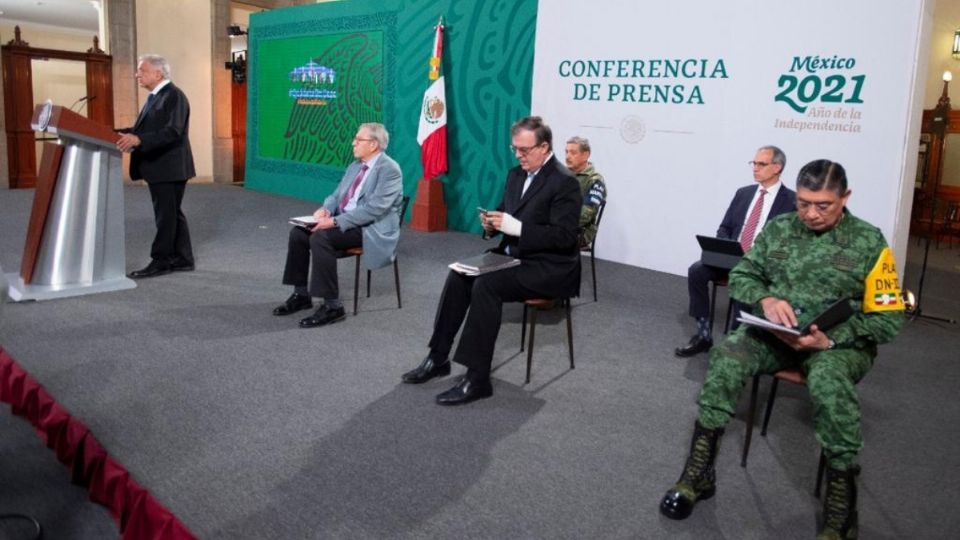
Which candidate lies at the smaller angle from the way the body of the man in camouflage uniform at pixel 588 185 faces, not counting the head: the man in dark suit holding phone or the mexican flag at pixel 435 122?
the man in dark suit holding phone

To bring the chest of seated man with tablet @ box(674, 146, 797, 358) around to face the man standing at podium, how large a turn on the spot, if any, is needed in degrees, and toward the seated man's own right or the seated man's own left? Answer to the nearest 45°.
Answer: approximately 45° to the seated man's own right

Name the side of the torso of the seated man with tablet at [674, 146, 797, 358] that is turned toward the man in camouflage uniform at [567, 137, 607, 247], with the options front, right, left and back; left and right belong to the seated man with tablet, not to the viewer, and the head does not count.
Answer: right

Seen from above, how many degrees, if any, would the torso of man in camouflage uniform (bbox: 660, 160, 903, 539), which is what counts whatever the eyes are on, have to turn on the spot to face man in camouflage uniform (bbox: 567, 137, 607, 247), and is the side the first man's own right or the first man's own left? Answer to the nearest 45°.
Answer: approximately 90° to the first man's own right

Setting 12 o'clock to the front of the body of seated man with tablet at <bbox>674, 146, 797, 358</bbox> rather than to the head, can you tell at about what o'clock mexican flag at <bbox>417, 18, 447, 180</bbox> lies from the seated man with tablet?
The mexican flag is roughly at 3 o'clock from the seated man with tablet.

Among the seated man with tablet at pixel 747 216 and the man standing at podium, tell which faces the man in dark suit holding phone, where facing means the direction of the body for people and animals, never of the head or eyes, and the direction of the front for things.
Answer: the seated man with tablet

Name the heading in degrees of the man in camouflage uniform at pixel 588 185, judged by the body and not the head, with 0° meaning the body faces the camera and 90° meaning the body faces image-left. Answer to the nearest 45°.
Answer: approximately 45°

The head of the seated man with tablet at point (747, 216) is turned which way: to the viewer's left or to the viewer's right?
to the viewer's left

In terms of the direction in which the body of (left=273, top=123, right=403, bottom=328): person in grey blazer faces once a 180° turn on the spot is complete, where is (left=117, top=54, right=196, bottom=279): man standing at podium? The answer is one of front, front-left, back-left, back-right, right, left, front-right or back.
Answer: left

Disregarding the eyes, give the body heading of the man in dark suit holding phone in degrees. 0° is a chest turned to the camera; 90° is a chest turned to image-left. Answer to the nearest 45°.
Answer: approximately 45°

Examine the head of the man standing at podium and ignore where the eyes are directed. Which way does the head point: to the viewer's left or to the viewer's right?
to the viewer's left
